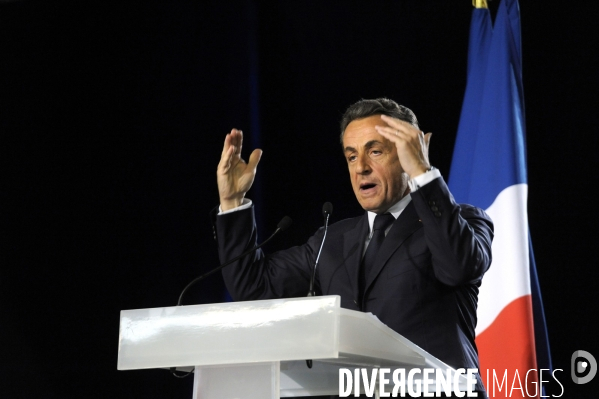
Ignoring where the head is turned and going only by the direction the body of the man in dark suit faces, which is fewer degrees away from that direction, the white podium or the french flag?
the white podium

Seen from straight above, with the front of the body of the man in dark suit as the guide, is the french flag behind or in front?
behind

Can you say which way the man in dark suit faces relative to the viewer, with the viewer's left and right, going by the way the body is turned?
facing the viewer and to the left of the viewer

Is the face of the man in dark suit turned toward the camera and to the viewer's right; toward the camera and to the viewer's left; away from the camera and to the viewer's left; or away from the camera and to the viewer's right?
toward the camera and to the viewer's left
